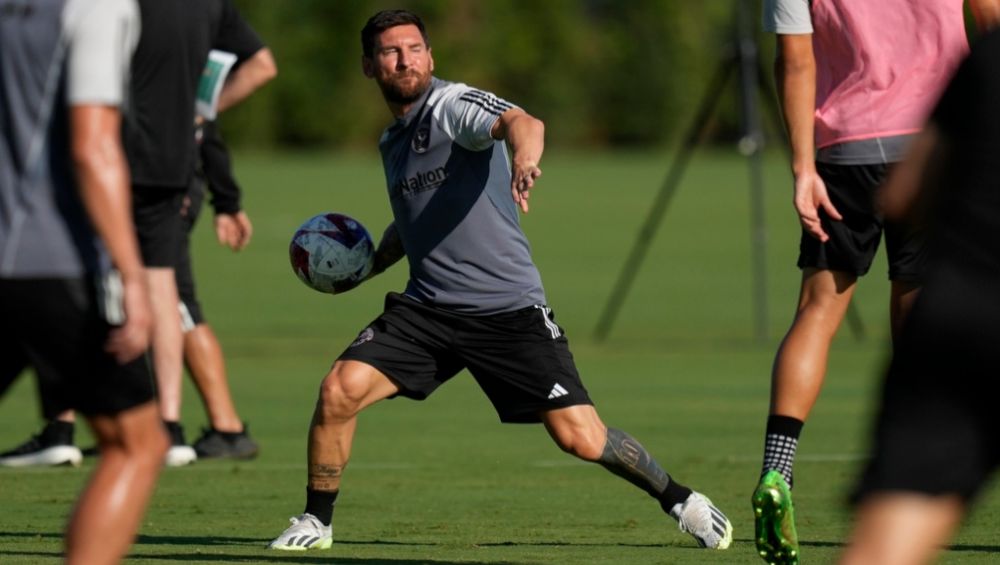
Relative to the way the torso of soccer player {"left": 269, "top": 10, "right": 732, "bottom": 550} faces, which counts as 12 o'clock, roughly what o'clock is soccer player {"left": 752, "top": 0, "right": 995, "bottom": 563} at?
soccer player {"left": 752, "top": 0, "right": 995, "bottom": 563} is roughly at 8 o'clock from soccer player {"left": 269, "top": 10, "right": 732, "bottom": 550}.

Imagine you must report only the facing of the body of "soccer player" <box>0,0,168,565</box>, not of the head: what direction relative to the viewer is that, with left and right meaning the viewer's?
facing away from the viewer and to the right of the viewer

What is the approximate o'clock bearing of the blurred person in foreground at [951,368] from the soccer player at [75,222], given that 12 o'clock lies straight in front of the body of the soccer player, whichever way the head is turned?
The blurred person in foreground is roughly at 3 o'clock from the soccer player.

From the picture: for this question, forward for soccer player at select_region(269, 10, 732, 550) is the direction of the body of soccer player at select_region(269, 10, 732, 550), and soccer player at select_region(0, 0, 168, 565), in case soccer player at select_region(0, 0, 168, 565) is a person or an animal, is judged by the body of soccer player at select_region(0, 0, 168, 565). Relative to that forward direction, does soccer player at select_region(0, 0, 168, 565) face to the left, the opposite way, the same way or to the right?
the opposite way

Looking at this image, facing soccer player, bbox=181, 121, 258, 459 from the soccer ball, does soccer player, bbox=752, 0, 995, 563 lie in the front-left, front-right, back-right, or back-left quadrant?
back-right

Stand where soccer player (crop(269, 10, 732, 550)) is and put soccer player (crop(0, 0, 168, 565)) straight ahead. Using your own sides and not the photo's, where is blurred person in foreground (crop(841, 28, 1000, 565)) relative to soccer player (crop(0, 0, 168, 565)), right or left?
left
